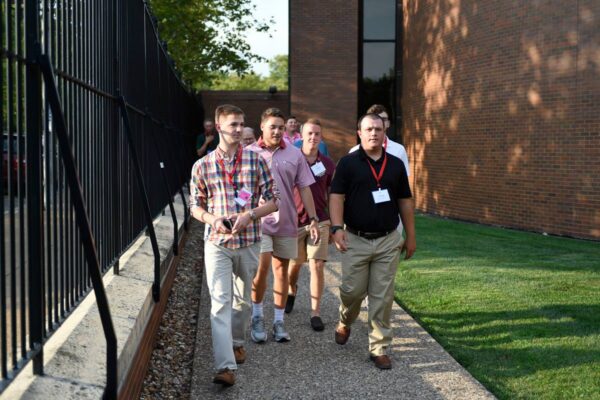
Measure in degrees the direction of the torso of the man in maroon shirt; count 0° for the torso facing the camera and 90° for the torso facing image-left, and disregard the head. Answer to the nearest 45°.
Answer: approximately 0°

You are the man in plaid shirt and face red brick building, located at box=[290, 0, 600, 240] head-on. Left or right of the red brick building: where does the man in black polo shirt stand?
right

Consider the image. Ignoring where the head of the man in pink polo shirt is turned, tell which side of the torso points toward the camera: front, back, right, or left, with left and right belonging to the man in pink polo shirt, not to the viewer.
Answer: front

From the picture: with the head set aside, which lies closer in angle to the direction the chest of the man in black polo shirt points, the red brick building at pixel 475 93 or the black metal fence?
the black metal fence

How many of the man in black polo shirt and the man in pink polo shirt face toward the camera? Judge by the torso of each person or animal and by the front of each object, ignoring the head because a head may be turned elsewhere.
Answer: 2

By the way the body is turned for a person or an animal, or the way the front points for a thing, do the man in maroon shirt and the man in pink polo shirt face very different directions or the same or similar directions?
same or similar directions

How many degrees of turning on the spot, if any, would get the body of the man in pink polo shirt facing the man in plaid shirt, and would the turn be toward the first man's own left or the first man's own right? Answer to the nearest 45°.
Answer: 0° — they already face them

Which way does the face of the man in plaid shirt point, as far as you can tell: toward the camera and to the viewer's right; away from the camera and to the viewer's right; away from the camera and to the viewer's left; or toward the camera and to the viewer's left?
toward the camera and to the viewer's right

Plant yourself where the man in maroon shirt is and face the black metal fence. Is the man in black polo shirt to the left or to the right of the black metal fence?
left

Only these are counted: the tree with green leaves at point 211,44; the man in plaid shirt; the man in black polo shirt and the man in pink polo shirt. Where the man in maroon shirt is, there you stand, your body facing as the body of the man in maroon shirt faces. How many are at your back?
1

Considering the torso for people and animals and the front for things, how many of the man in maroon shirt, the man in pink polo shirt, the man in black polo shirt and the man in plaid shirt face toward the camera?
4

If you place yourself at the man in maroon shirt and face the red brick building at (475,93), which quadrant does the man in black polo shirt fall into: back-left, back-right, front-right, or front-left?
back-right

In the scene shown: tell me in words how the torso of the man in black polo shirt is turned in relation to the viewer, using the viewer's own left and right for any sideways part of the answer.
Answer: facing the viewer

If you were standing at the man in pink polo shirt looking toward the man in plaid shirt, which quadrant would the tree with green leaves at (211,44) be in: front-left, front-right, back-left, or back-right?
back-right
